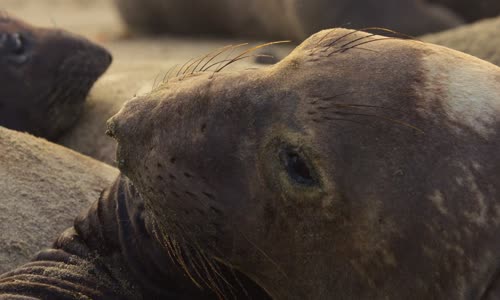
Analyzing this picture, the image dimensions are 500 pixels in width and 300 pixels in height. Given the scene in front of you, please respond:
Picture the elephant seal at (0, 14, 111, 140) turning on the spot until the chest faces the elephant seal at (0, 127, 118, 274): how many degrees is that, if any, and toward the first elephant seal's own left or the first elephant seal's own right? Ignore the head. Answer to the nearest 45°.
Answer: approximately 90° to the first elephant seal's own right

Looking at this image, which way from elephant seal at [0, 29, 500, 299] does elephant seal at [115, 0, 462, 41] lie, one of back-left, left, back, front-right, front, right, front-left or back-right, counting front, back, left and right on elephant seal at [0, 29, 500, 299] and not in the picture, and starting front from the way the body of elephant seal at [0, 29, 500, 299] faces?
right

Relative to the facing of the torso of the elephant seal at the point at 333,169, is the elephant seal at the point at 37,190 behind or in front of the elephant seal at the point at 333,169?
in front

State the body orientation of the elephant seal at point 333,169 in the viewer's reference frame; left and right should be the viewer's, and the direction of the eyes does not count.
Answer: facing to the left of the viewer

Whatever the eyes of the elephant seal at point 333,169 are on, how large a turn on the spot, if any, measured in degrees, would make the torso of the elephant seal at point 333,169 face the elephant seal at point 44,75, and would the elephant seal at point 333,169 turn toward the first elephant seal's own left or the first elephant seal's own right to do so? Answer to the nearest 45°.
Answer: approximately 45° to the first elephant seal's own right

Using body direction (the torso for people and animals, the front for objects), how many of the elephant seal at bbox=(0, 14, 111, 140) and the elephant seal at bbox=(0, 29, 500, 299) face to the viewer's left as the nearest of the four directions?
1

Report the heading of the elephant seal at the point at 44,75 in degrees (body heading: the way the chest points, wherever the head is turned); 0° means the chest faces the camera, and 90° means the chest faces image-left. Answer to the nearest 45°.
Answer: approximately 270°
